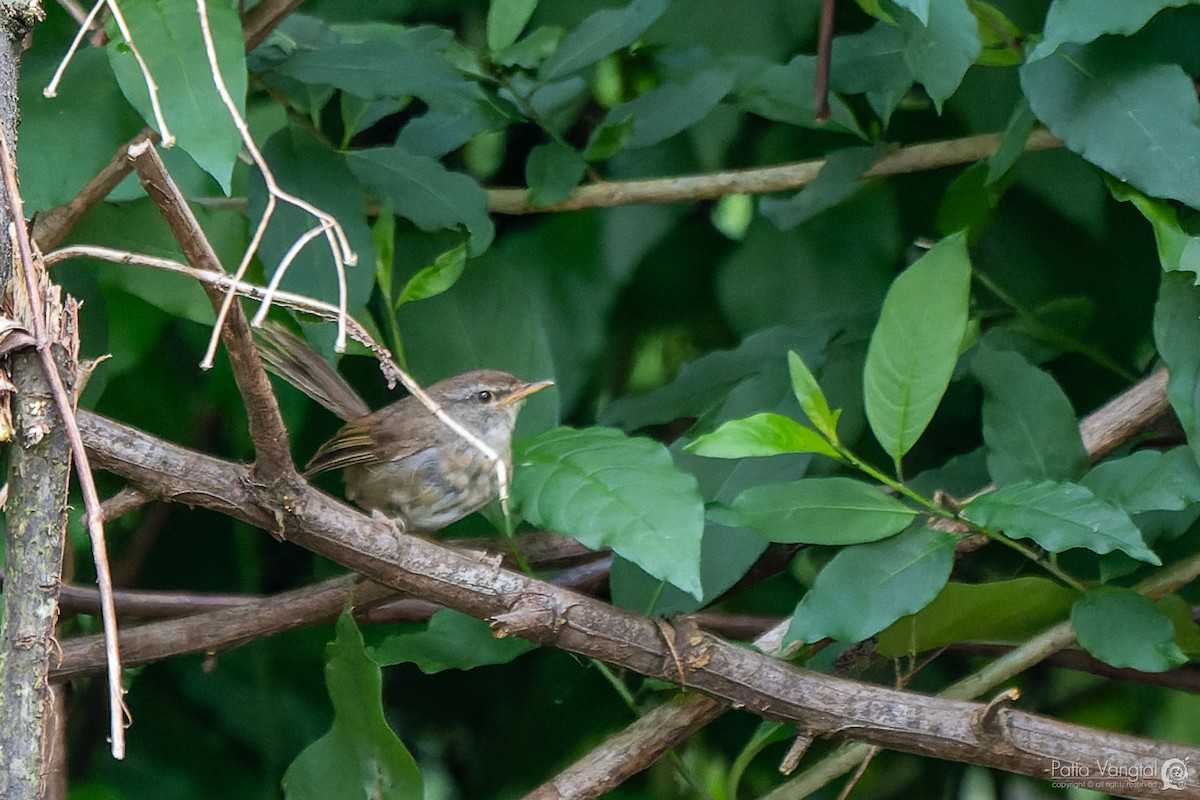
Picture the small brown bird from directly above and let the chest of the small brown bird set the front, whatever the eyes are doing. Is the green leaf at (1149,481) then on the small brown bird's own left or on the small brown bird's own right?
on the small brown bird's own left

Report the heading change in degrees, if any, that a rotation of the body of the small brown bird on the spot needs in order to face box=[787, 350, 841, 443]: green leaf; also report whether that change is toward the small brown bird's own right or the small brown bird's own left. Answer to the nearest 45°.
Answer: approximately 45° to the small brown bird's own right

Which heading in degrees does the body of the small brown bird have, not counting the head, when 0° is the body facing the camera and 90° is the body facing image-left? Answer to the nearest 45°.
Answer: approximately 270°
